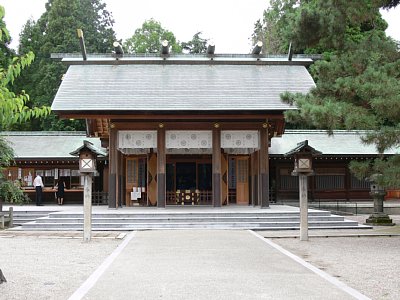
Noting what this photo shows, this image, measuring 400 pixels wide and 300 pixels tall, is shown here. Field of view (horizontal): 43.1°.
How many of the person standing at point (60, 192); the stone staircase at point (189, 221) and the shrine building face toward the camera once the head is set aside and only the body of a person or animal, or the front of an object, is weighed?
2

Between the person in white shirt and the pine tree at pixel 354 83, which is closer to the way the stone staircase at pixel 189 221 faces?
the pine tree

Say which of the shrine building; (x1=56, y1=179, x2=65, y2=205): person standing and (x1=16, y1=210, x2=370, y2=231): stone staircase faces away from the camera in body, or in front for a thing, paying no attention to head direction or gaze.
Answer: the person standing
